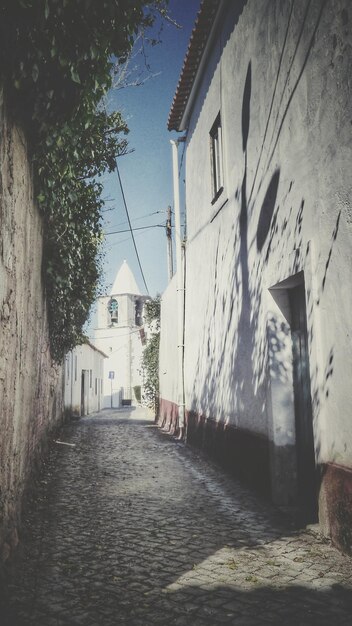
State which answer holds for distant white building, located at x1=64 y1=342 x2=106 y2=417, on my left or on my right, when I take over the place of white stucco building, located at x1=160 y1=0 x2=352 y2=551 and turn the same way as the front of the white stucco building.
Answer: on my right

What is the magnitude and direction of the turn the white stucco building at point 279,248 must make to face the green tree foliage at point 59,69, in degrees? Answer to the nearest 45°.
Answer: approximately 45° to its left

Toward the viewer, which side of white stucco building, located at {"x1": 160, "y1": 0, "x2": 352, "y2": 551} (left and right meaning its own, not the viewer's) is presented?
left
